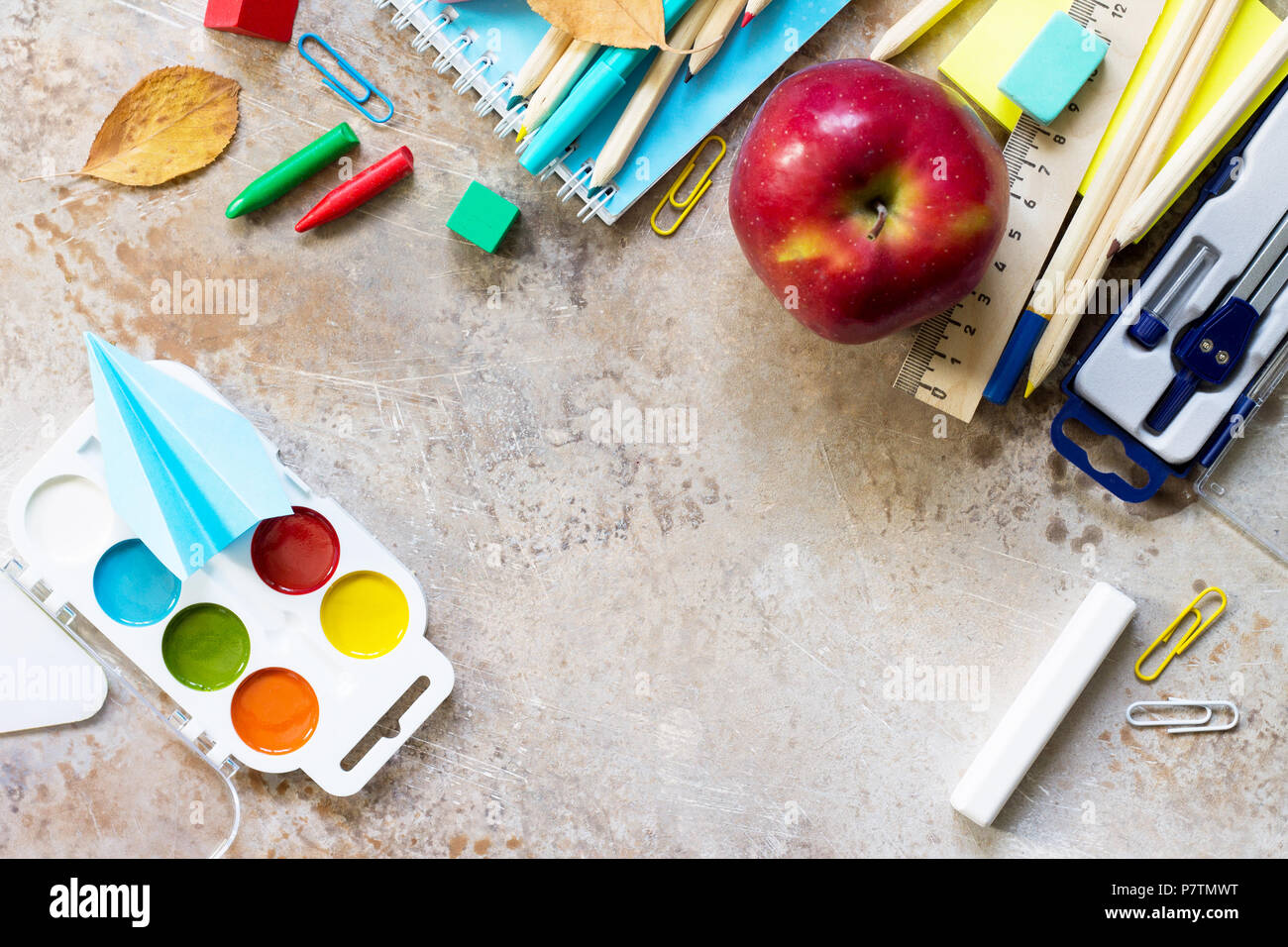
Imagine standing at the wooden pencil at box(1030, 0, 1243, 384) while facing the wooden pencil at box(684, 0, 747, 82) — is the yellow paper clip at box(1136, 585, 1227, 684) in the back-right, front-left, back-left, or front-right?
back-left

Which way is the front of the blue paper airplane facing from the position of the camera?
facing away from the viewer and to the left of the viewer

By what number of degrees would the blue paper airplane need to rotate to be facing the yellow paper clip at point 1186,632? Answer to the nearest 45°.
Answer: approximately 135° to its right

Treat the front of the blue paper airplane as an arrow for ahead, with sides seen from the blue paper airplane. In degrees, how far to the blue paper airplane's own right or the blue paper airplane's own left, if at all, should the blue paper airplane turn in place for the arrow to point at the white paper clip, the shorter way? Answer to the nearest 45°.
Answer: approximately 135° to the blue paper airplane's own right
